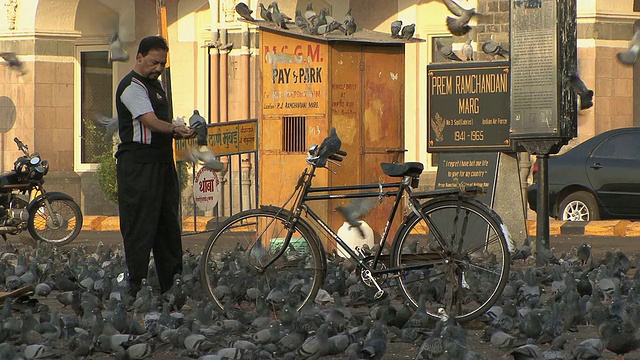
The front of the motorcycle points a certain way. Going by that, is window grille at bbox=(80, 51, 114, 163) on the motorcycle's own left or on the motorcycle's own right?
on the motorcycle's own left

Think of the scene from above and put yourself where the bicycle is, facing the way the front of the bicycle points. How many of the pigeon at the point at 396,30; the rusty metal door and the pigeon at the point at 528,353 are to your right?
2

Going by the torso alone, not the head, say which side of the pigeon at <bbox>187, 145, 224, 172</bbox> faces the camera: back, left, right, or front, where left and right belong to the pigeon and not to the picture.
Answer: left

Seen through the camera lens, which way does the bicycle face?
facing to the left of the viewer
